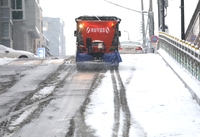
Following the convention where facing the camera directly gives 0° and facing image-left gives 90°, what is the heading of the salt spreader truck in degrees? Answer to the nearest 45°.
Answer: approximately 180°
